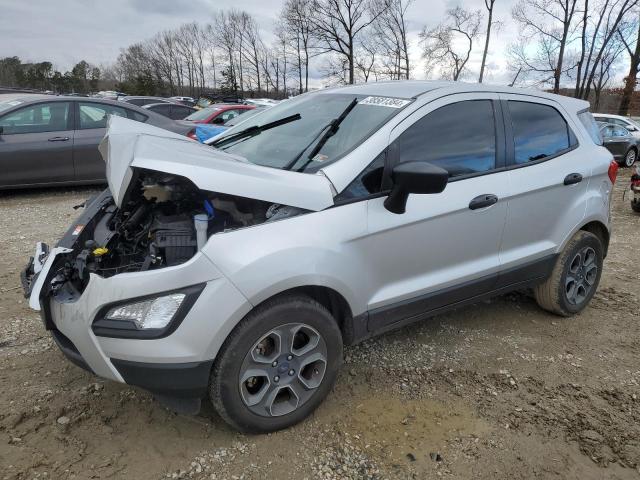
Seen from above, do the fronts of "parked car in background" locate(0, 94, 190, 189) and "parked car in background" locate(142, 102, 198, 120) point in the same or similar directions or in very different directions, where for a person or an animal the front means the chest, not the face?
same or similar directions

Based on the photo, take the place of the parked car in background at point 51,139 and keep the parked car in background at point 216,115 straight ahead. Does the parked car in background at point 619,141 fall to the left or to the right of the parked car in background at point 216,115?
right

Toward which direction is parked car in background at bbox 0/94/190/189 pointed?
to the viewer's left

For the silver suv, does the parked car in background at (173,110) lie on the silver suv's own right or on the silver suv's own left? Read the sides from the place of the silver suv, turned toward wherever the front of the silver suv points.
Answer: on the silver suv's own right

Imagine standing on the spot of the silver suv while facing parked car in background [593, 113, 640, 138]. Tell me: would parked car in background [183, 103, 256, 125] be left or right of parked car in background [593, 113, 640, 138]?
left

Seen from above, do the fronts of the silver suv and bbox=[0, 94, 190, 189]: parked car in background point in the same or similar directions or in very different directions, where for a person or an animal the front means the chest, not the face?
same or similar directions

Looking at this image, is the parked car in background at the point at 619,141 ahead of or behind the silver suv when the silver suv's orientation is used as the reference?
behind

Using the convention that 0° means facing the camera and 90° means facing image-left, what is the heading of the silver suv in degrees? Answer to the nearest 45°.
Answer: approximately 45°

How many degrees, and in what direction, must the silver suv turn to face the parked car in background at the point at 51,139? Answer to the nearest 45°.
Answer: approximately 90° to its right

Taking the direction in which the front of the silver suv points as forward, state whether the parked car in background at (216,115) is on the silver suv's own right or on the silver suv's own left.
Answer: on the silver suv's own right

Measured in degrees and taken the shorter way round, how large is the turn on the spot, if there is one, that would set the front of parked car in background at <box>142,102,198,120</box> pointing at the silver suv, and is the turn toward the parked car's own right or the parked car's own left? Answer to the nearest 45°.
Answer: approximately 90° to the parked car's own left

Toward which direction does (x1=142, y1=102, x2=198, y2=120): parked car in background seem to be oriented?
to the viewer's left
